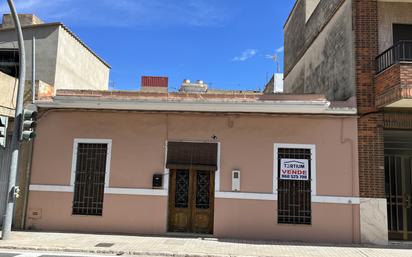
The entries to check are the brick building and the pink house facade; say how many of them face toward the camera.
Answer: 2

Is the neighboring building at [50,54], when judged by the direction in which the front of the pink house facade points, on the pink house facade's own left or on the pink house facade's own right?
on the pink house facade's own right

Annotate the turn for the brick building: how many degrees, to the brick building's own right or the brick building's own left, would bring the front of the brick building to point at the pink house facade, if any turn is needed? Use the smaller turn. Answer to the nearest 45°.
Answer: approximately 90° to the brick building's own right

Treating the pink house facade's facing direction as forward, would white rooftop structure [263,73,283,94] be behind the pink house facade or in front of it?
behind

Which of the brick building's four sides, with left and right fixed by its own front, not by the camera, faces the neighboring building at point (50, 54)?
right

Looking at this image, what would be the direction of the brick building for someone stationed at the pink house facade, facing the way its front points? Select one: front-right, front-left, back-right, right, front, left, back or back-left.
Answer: left

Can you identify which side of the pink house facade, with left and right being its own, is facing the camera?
front

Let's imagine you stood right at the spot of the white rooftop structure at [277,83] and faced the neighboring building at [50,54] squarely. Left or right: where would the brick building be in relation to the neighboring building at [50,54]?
left

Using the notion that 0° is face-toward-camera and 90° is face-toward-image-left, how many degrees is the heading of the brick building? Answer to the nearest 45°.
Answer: approximately 0°

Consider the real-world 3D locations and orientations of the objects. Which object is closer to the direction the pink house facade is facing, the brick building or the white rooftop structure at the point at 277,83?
the brick building
